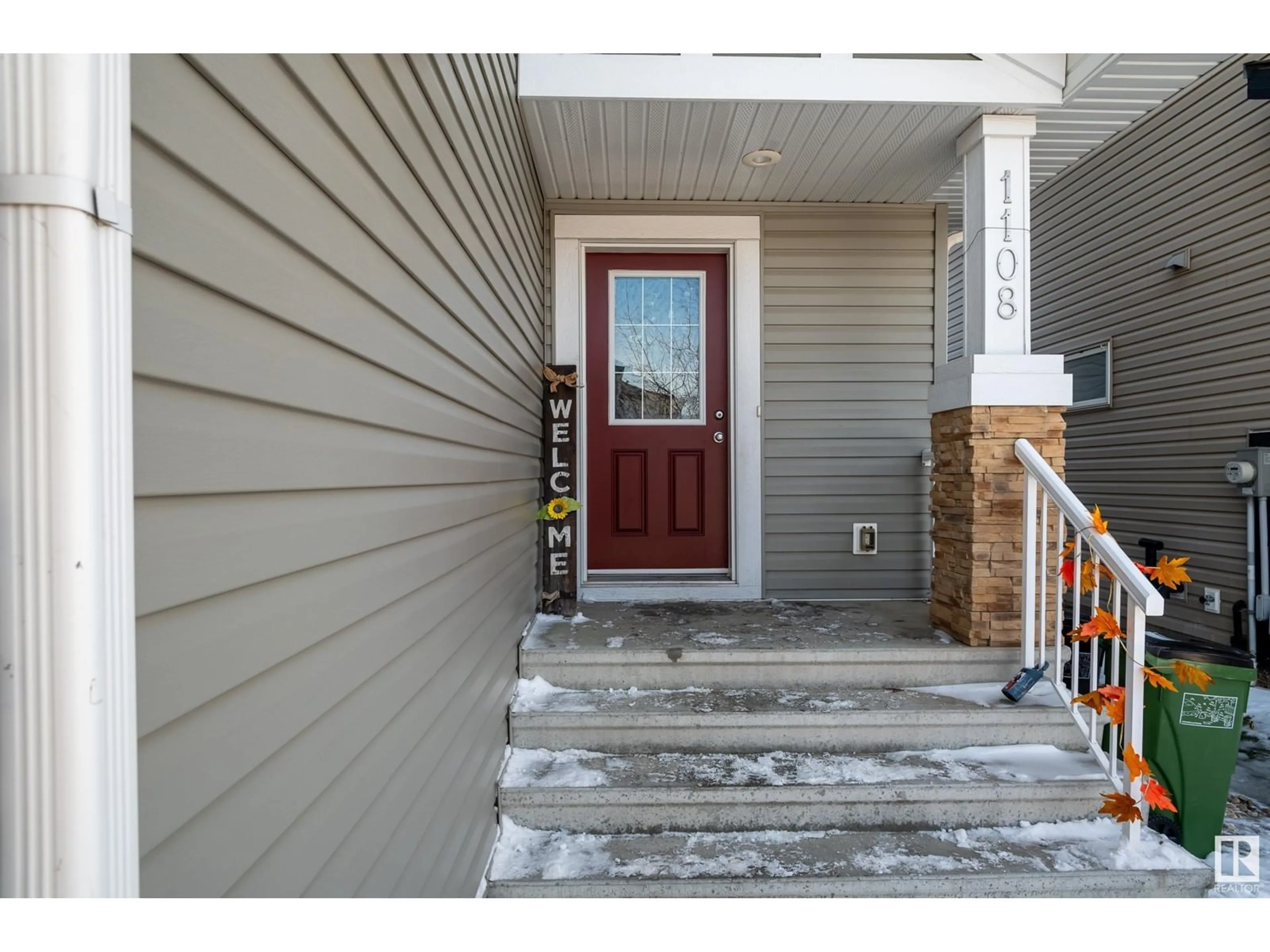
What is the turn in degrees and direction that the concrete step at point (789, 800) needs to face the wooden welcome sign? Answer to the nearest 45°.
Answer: approximately 135° to its right

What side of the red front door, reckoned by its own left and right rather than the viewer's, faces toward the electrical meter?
left

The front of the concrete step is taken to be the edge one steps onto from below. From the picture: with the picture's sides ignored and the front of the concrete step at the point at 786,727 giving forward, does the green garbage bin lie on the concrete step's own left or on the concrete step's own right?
on the concrete step's own left

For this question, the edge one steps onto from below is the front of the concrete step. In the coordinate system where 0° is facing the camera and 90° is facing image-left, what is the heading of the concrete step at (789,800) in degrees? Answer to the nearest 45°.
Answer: approximately 0°
